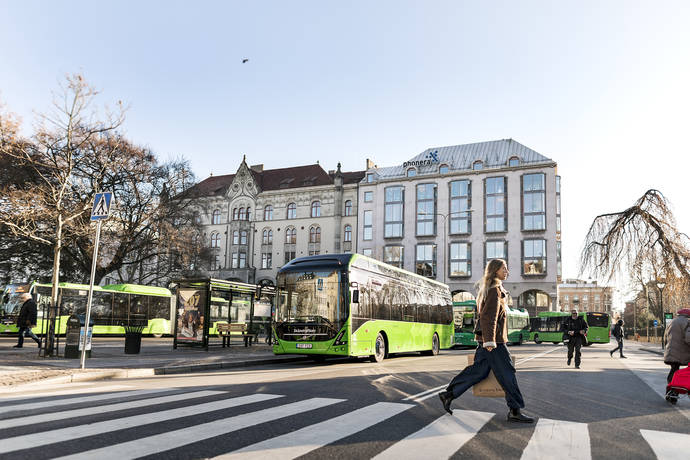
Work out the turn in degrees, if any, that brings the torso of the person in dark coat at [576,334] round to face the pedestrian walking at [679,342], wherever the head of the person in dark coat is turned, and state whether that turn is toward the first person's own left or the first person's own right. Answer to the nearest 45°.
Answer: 0° — they already face them

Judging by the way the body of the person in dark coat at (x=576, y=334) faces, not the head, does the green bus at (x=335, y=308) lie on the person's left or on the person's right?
on the person's right

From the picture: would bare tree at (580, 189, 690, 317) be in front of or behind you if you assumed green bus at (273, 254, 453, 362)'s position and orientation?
behind

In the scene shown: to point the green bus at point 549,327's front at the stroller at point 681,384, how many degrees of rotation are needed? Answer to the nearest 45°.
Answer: approximately 45° to its left

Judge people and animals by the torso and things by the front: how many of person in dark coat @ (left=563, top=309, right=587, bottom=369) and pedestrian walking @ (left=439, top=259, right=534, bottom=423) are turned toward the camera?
1

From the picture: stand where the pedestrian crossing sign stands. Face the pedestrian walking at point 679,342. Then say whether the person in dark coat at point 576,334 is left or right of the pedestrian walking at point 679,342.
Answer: left

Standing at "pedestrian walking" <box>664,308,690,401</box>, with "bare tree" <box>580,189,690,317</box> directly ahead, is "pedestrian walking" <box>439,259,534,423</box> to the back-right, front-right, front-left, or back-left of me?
back-left

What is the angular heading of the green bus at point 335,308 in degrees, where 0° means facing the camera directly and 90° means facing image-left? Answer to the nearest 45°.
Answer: approximately 45°
